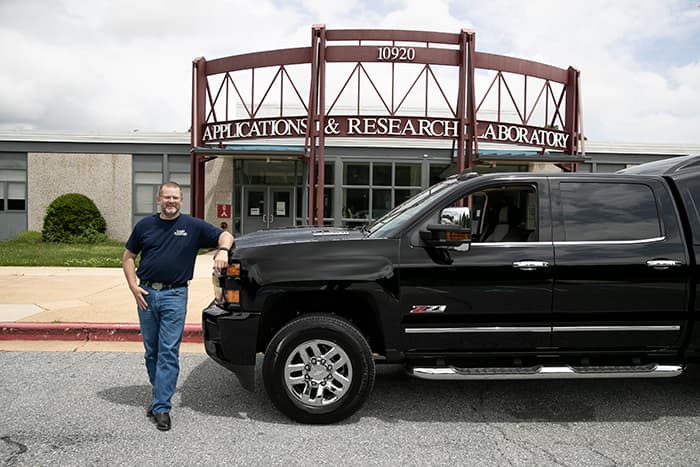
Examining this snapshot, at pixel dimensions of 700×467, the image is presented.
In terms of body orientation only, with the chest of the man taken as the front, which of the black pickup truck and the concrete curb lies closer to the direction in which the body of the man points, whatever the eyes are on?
the black pickup truck

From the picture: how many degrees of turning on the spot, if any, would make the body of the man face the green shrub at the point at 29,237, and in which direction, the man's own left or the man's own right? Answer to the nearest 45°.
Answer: approximately 180°

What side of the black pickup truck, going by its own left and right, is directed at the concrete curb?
front

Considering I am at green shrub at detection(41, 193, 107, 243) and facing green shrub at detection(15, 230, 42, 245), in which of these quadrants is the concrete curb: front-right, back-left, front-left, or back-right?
back-left

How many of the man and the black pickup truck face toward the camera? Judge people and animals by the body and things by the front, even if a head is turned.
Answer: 1

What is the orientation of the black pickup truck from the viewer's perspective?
to the viewer's left

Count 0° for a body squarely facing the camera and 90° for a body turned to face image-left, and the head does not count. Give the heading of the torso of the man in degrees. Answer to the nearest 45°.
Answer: approximately 0°

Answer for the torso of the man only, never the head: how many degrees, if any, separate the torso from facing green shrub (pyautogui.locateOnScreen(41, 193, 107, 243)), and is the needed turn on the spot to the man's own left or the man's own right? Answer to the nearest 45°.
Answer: approximately 180°

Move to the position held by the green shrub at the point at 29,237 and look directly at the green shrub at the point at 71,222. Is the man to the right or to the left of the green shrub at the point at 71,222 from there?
right

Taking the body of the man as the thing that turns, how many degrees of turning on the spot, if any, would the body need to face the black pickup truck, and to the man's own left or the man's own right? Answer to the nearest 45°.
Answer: approximately 90° to the man's own left
